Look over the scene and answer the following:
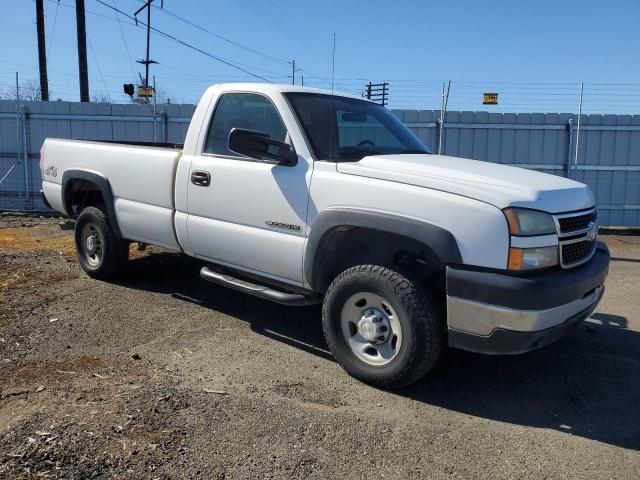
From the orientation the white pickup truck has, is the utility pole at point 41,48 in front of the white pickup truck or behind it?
behind

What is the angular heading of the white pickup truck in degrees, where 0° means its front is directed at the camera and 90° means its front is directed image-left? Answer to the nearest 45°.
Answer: approximately 315°

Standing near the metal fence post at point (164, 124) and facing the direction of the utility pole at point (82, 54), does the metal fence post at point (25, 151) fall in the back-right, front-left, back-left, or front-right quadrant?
front-left

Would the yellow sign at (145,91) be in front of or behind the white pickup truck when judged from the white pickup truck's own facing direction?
behind

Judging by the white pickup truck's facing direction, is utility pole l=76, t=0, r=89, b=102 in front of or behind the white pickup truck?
behind

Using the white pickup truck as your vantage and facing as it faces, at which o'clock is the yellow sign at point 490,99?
The yellow sign is roughly at 8 o'clock from the white pickup truck.

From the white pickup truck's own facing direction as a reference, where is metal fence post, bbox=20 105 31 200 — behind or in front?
behind

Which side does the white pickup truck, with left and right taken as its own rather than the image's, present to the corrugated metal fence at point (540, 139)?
left

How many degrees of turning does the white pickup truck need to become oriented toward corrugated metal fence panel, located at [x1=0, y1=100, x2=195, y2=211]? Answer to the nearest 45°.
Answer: approximately 180°

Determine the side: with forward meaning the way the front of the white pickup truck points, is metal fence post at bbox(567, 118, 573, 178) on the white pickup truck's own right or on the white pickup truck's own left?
on the white pickup truck's own left

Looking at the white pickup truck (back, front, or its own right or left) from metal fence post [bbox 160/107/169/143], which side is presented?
back
